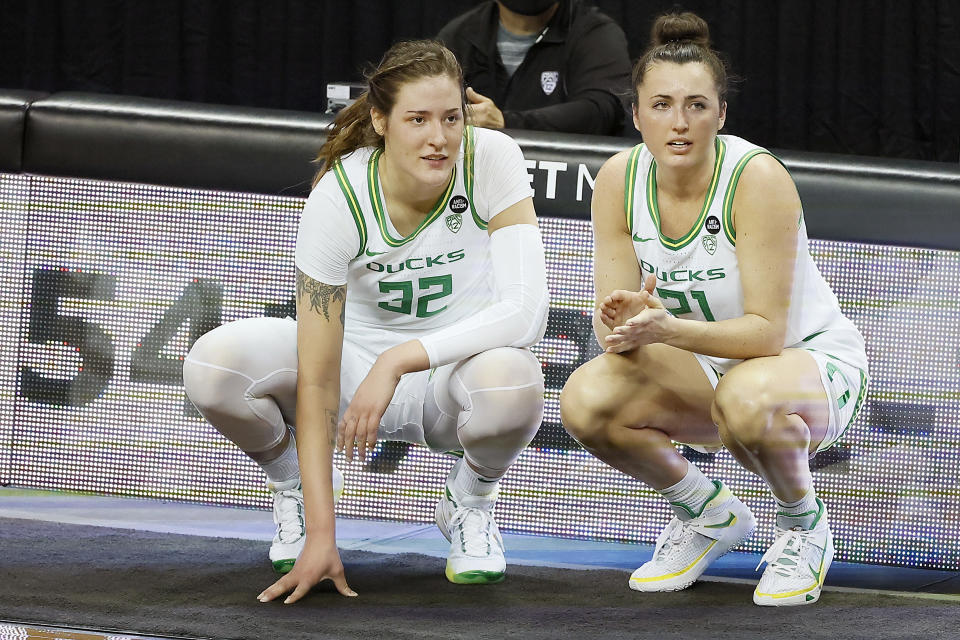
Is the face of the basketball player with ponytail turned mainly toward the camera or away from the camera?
toward the camera

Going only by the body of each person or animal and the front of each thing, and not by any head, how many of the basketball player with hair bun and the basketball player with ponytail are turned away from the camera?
0

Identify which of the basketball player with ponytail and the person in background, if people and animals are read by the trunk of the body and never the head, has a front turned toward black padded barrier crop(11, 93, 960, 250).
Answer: the person in background

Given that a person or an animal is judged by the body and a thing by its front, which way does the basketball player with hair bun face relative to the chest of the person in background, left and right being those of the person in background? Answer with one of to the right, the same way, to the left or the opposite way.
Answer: the same way

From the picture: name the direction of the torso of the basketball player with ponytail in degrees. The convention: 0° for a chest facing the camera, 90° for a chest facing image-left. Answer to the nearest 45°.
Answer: approximately 0°

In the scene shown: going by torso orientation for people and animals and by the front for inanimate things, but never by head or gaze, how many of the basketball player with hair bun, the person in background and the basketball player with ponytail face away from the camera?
0

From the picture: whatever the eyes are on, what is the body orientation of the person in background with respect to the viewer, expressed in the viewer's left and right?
facing the viewer and to the left of the viewer

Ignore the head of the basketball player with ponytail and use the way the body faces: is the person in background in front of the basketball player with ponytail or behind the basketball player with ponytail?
behind

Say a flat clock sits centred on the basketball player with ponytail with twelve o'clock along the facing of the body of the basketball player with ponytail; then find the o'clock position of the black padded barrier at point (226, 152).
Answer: The black padded barrier is roughly at 5 o'clock from the basketball player with ponytail.

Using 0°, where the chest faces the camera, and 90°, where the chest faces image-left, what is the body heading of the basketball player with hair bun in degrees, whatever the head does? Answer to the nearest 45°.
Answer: approximately 45°
